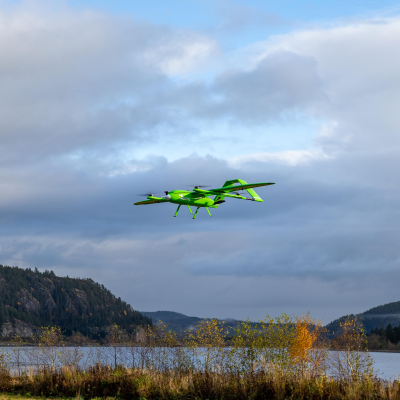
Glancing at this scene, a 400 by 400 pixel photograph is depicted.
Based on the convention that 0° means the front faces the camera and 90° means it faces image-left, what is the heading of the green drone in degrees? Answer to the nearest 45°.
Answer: approximately 45°
